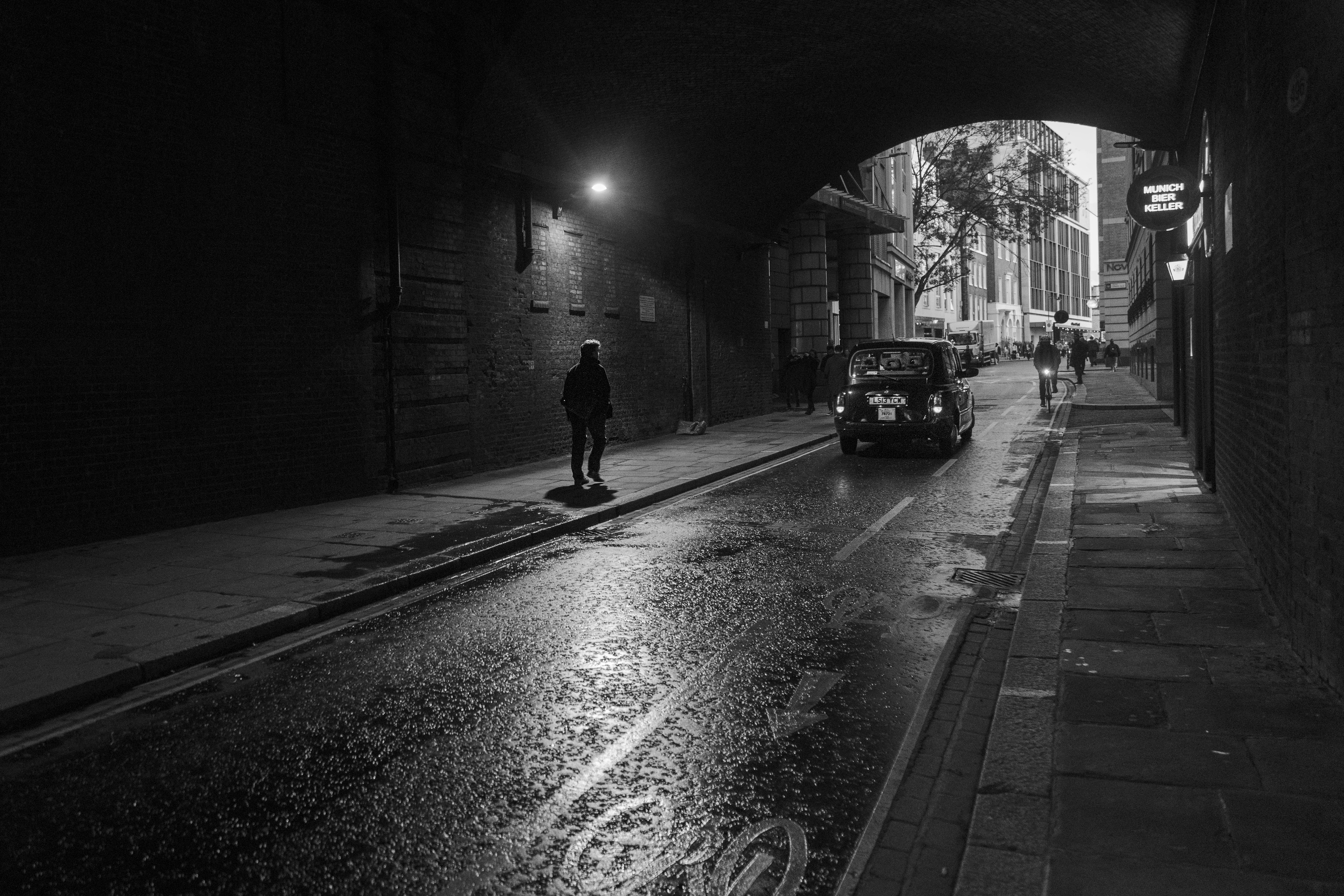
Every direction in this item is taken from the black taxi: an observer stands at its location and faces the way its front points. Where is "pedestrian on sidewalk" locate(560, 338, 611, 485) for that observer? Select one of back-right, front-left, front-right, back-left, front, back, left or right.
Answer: back-left

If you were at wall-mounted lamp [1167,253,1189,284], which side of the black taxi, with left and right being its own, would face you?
right

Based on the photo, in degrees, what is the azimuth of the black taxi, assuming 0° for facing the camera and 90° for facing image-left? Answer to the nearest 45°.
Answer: approximately 180°

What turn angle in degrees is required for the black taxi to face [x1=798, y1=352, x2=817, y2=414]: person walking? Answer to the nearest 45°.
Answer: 0° — it already faces them

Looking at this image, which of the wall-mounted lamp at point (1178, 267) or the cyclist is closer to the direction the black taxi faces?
the cyclist
